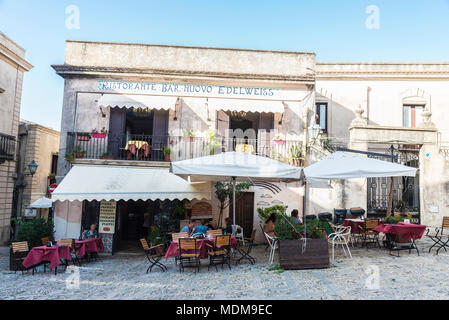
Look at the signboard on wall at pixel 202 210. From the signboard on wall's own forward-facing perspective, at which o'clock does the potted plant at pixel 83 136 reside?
The potted plant is roughly at 3 o'clock from the signboard on wall.

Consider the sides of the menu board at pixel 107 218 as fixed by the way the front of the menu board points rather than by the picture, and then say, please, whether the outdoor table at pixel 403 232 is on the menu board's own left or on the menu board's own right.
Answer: on the menu board's own left

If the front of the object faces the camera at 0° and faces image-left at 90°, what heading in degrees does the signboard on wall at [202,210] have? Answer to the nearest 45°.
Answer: approximately 0°

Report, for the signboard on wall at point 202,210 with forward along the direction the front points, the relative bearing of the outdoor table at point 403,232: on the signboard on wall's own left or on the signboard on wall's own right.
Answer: on the signboard on wall's own left

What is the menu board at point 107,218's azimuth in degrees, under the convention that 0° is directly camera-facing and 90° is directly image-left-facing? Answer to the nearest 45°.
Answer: approximately 0°

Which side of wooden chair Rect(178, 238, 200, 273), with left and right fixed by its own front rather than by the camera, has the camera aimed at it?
back

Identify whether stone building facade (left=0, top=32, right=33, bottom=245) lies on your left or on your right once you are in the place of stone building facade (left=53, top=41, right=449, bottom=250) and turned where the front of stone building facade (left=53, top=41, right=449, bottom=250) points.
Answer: on your right

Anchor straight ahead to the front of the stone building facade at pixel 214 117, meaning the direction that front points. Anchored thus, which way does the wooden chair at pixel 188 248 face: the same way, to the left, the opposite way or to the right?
the opposite way

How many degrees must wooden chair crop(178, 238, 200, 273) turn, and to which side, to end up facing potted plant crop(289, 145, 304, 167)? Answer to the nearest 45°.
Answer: approximately 45° to its right

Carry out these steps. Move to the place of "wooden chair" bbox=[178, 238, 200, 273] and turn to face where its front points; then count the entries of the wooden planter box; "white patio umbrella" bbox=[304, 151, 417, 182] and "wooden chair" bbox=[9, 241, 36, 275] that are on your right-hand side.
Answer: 2

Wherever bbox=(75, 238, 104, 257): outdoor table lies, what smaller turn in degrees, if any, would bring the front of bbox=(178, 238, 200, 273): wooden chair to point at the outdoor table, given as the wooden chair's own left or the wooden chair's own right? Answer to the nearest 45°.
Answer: approximately 45° to the wooden chair's own left

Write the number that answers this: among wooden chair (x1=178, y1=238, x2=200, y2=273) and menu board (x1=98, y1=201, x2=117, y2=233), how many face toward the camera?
1
